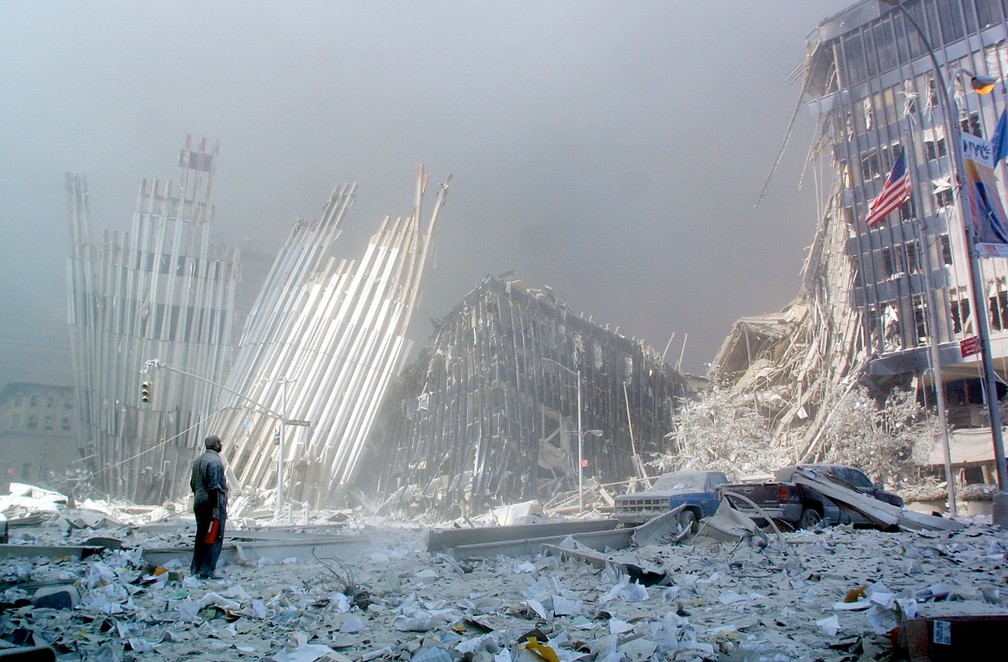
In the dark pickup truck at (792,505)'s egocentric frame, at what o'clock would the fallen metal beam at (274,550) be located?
The fallen metal beam is roughly at 6 o'clock from the dark pickup truck.

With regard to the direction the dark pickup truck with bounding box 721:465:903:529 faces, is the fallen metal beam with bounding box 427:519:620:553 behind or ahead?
behind

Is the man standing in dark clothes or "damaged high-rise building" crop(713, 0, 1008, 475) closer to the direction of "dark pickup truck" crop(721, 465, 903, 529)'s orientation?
the damaged high-rise building

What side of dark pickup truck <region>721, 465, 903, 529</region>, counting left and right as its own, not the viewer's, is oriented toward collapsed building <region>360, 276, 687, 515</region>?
left

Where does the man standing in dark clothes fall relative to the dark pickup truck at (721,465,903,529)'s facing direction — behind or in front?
behind

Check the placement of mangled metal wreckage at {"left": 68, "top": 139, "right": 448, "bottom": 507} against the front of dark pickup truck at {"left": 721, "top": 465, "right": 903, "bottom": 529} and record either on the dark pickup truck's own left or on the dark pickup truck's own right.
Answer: on the dark pickup truck's own left

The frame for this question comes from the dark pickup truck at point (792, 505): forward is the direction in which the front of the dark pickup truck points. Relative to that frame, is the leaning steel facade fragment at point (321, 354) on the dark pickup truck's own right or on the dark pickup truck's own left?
on the dark pickup truck's own left

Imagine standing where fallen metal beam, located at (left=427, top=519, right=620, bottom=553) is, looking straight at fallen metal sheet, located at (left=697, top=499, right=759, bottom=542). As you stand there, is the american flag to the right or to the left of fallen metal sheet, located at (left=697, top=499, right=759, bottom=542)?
left

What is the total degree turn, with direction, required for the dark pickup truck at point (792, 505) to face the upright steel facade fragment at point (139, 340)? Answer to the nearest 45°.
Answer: approximately 135° to its left

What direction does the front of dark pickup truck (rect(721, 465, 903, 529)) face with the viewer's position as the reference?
facing away from the viewer and to the right of the viewer

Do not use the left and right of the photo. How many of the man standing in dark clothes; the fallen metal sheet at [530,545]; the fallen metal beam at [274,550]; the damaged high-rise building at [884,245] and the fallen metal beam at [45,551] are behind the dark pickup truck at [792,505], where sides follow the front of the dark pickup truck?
4
